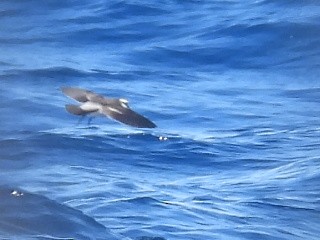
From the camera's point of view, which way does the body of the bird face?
to the viewer's right
